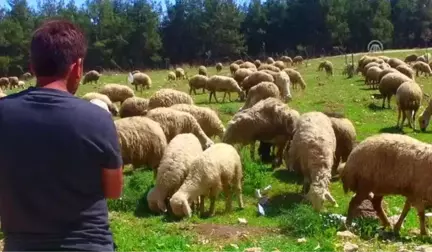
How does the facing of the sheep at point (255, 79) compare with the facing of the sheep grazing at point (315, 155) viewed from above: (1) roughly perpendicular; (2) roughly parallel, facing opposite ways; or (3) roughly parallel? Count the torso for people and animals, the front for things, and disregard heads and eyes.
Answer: roughly perpendicular

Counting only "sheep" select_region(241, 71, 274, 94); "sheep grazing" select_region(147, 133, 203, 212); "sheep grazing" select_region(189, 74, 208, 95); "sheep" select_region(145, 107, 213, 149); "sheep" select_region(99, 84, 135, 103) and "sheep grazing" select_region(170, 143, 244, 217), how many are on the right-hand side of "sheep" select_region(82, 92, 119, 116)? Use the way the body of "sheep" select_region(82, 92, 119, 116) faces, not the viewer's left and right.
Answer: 3

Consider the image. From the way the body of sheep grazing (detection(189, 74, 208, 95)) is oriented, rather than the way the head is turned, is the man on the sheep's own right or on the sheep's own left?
on the sheep's own left

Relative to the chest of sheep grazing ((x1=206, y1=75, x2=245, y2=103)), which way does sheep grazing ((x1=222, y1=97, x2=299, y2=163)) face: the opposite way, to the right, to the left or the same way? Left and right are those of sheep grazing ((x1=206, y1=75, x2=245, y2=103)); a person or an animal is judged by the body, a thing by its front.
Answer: the opposite way

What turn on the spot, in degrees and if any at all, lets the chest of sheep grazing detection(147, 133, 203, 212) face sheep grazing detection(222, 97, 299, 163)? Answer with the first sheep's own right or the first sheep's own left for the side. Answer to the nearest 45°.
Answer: approximately 180°

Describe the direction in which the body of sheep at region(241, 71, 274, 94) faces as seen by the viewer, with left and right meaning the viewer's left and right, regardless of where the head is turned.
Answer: facing to the left of the viewer

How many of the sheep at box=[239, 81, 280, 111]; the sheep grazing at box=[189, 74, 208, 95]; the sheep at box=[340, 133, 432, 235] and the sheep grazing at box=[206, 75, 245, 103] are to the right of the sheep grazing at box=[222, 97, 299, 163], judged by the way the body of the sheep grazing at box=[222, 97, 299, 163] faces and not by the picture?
3

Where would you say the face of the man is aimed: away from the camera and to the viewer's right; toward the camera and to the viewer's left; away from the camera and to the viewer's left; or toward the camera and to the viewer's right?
away from the camera and to the viewer's right

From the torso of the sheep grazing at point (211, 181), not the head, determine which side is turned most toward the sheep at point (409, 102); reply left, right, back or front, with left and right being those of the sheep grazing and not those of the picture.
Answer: back

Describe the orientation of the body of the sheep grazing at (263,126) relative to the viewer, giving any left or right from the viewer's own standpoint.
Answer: facing to the left of the viewer
